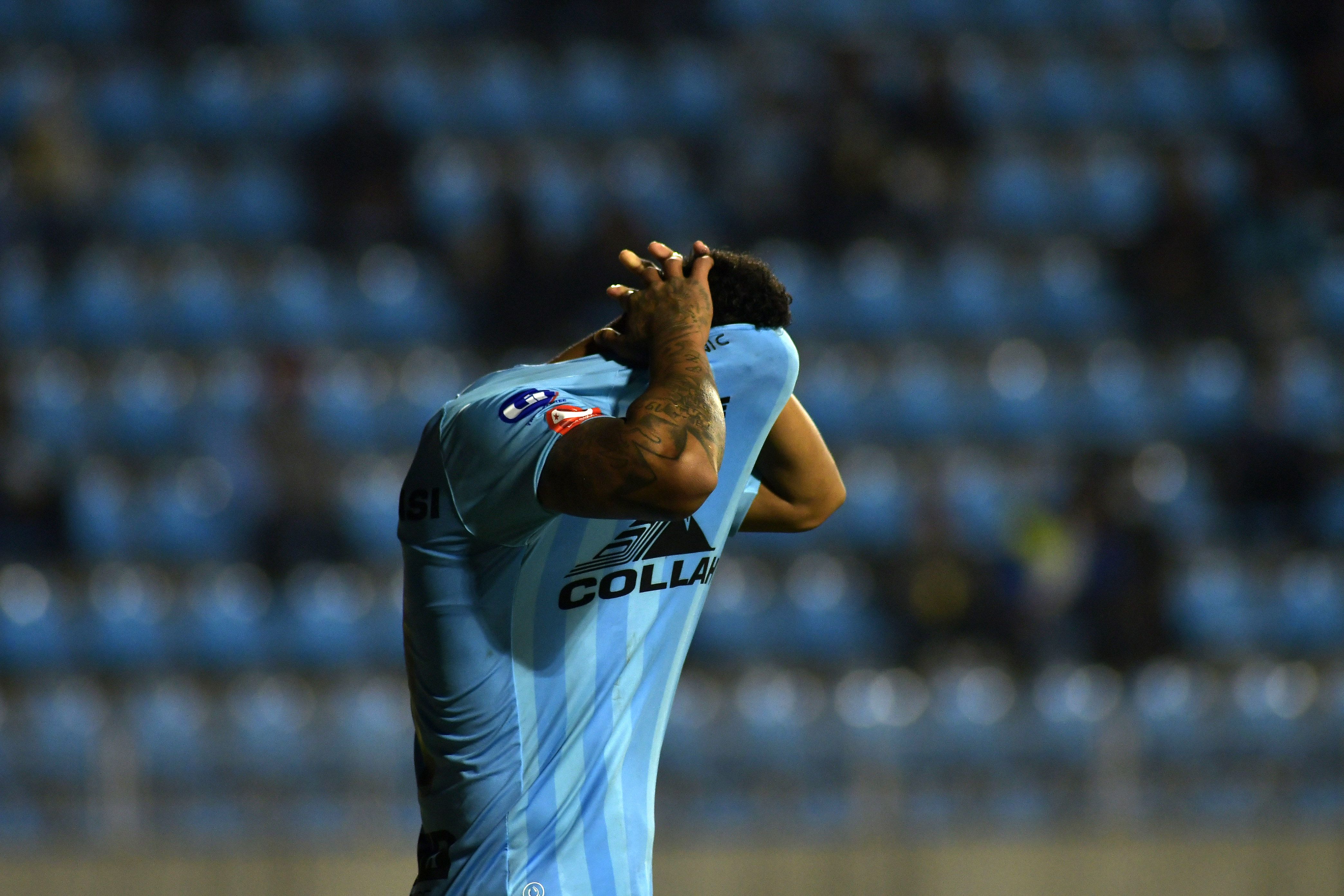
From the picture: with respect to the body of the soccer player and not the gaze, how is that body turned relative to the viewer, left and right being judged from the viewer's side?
facing the viewer and to the right of the viewer
